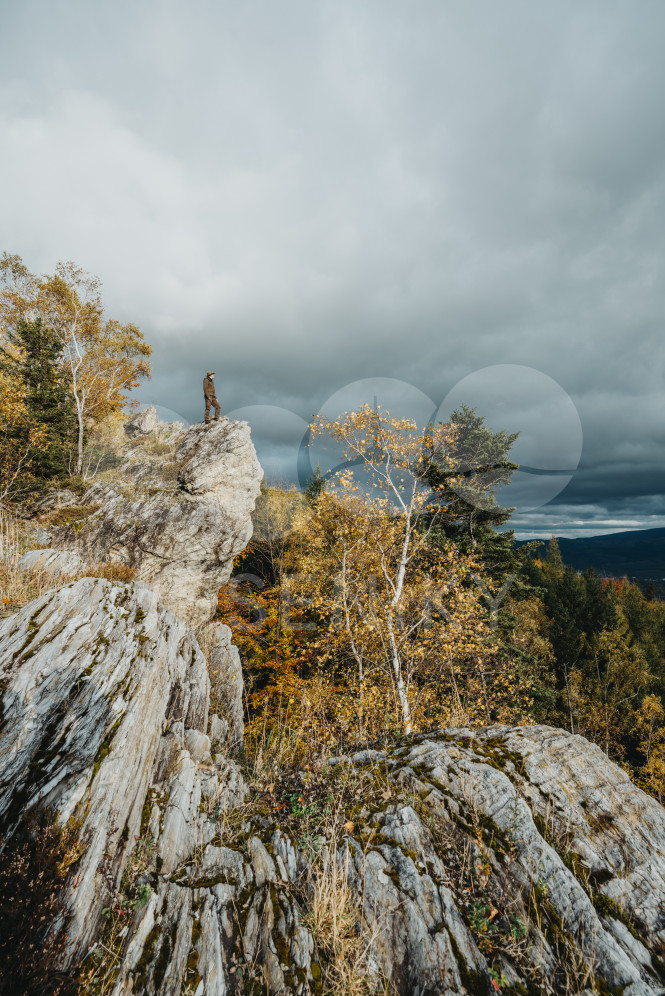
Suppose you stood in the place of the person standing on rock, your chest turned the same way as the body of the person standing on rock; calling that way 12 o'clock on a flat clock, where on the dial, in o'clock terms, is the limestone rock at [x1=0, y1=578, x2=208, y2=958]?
The limestone rock is roughly at 3 o'clock from the person standing on rock.

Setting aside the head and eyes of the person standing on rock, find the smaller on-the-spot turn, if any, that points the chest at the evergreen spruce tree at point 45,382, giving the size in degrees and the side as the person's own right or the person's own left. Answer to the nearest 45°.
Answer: approximately 135° to the person's own left

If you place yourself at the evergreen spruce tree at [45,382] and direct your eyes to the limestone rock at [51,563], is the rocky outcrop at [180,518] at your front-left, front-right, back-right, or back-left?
front-left

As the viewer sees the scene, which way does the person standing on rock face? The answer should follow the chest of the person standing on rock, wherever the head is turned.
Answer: to the viewer's right

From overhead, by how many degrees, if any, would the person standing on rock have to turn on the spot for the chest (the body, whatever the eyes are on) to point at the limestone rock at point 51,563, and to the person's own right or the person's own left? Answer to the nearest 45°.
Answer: approximately 135° to the person's own right

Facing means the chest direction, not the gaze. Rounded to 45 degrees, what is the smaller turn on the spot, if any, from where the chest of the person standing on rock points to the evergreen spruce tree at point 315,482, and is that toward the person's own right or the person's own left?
approximately 45° to the person's own left

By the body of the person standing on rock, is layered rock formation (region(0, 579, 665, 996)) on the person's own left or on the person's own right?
on the person's own right

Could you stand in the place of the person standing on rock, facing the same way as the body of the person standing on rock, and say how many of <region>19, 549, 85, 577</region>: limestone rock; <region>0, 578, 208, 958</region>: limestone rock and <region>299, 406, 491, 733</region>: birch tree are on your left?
0

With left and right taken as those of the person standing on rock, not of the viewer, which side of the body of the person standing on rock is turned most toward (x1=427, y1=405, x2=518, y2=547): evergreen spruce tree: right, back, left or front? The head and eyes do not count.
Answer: front

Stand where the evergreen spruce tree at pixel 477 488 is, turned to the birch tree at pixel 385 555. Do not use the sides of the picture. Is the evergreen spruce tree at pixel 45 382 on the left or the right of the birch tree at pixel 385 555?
right

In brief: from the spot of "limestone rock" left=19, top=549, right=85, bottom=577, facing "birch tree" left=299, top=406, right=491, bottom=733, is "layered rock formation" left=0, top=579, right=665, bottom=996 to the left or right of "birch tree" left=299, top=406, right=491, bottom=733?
right

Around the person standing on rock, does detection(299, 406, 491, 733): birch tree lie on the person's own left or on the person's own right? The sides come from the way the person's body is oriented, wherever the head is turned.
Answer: on the person's own right

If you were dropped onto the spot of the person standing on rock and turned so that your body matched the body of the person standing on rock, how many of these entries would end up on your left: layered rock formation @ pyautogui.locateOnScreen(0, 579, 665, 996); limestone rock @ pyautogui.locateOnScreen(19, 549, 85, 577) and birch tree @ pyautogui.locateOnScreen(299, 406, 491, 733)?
0

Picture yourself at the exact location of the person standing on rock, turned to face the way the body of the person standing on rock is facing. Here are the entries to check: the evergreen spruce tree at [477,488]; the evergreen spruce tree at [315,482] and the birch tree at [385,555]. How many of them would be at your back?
0
